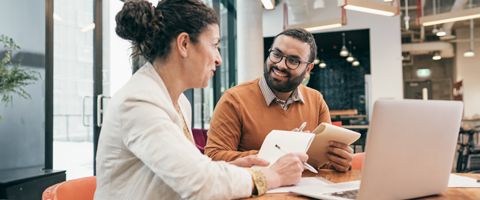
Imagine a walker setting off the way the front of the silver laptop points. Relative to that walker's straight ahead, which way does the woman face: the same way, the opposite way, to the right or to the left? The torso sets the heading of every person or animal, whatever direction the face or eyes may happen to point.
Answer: to the right

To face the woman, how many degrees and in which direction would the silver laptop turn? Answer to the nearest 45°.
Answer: approximately 45° to its left

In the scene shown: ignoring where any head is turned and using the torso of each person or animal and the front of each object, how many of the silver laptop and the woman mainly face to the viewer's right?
1

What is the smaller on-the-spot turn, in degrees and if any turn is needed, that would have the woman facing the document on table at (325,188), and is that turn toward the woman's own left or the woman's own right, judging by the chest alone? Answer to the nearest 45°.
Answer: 0° — they already face it

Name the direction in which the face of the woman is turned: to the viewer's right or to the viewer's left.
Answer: to the viewer's right

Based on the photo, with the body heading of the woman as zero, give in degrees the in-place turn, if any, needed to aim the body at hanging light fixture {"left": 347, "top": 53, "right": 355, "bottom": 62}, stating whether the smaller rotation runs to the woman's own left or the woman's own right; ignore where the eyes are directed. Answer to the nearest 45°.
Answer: approximately 45° to the woman's own left

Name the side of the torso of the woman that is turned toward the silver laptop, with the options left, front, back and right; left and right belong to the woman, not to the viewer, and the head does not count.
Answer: front

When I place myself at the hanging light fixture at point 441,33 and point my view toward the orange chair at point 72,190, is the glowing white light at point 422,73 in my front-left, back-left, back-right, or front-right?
back-right

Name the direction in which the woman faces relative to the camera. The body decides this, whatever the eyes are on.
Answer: to the viewer's right

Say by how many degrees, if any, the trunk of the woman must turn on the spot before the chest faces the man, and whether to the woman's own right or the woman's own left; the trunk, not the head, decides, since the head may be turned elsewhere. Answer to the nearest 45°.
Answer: approximately 45° to the woman's own left

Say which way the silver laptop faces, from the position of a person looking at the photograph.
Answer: facing away from the viewer and to the left of the viewer

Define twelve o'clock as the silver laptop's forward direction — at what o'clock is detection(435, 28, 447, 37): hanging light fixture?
The hanging light fixture is roughly at 2 o'clock from the silver laptop.
